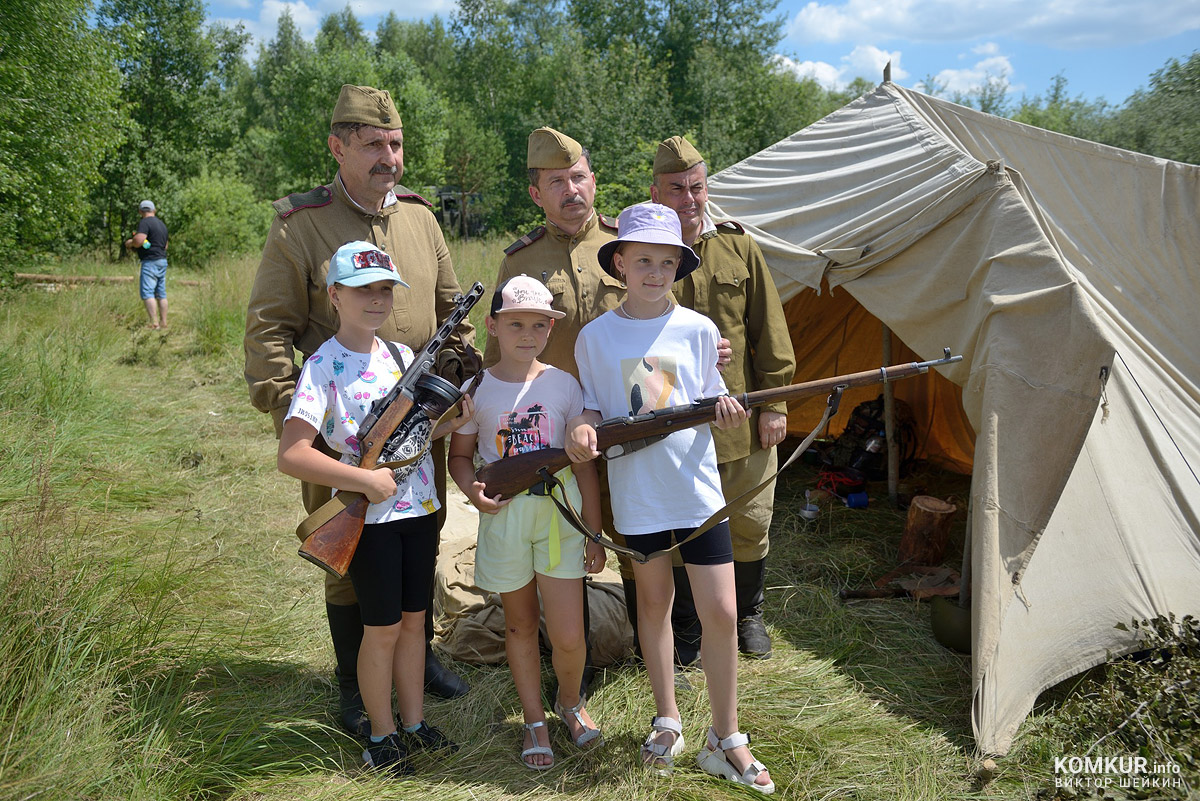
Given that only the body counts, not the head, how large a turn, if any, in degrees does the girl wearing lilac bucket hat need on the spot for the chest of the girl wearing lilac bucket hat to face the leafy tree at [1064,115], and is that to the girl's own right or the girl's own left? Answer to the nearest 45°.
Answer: approximately 135° to the girl's own left

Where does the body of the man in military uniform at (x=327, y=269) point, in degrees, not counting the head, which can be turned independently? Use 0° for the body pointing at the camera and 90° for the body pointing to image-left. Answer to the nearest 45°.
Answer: approximately 315°

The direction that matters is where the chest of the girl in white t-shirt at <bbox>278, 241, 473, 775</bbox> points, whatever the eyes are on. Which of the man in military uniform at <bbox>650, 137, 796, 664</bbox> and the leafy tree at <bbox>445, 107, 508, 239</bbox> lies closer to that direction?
the man in military uniform

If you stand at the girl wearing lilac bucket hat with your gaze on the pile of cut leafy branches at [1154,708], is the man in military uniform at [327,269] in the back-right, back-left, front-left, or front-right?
back-left

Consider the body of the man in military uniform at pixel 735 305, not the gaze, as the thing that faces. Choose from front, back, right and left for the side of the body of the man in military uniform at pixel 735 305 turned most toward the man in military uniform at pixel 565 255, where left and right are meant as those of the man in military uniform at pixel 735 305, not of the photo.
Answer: right

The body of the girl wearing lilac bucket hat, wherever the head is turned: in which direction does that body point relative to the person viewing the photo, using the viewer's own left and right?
facing the viewer

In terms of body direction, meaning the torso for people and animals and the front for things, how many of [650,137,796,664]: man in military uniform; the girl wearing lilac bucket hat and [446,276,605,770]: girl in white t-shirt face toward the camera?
3

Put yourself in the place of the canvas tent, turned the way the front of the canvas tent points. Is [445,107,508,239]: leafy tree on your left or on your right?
on your right

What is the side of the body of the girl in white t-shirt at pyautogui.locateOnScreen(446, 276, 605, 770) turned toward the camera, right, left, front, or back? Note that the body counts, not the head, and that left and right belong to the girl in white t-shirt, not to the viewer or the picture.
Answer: front

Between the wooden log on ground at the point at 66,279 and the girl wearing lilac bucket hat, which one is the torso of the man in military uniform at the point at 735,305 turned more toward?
the girl wearing lilac bucket hat

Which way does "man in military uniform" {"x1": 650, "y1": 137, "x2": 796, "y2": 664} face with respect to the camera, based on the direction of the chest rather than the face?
toward the camera
